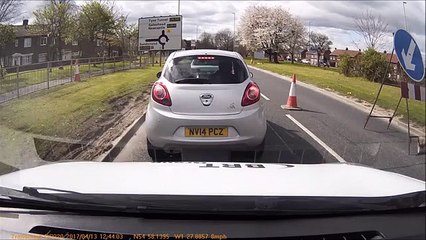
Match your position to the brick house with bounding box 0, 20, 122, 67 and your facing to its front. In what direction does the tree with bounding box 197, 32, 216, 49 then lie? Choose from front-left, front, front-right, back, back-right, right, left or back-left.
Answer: front-left

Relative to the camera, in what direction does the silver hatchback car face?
facing away from the viewer

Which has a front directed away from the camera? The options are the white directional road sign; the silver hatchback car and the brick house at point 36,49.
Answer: the silver hatchback car

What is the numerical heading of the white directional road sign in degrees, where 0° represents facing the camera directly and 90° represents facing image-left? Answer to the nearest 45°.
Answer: approximately 0°

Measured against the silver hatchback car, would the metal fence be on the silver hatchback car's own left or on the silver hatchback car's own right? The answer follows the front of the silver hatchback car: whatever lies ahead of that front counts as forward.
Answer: on the silver hatchback car's own left

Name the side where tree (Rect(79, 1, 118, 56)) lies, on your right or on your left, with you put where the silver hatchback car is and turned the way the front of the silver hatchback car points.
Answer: on your left

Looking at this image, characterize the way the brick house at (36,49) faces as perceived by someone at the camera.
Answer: facing the viewer and to the right of the viewer

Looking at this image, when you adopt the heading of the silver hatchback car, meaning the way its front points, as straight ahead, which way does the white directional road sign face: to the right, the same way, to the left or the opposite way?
the opposite way

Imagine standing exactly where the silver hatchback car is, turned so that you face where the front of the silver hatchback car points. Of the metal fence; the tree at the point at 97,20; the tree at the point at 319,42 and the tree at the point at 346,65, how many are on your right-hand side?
2

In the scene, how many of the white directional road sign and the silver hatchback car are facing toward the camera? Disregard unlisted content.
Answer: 1

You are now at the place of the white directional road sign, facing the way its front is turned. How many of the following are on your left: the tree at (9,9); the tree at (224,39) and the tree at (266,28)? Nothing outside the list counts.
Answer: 2

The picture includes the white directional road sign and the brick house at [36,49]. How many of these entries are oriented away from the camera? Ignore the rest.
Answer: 0

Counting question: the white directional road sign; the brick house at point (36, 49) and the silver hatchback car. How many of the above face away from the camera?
1
